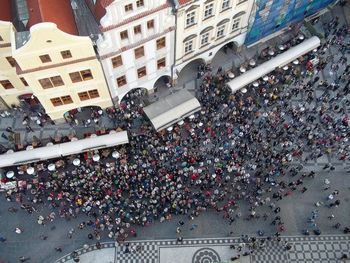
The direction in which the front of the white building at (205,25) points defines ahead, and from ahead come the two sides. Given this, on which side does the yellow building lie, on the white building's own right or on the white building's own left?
on the white building's own right

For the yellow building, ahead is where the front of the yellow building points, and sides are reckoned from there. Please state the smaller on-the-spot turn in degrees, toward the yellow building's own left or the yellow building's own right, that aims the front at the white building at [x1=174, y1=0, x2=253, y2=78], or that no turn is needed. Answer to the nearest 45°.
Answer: approximately 90° to the yellow building's own left
